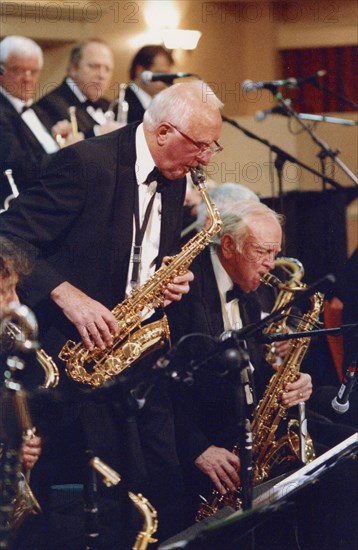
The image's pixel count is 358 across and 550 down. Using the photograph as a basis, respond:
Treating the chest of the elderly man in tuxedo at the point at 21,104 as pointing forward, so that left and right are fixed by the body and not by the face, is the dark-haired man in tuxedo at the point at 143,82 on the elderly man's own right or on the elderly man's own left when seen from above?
on the elderly man's own left

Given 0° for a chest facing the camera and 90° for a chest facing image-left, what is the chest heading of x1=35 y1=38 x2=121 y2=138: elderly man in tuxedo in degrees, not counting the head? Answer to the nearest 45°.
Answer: approximately 315°

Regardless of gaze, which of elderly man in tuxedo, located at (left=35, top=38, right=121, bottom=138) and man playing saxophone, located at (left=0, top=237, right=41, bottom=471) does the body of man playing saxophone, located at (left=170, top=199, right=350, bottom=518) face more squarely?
the man playing saxophone

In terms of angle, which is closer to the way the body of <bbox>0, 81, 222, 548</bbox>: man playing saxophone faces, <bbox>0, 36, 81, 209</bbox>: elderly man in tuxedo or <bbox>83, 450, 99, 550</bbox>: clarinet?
the clarinet

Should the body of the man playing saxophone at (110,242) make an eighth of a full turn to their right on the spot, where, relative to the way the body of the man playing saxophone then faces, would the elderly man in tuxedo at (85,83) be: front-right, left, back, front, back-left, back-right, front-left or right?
back
